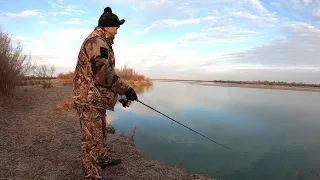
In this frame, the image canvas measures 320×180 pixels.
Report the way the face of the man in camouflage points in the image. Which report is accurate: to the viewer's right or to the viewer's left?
to the viewer's right

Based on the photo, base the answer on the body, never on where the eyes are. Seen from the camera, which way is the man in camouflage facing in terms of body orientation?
to the viewer's right
